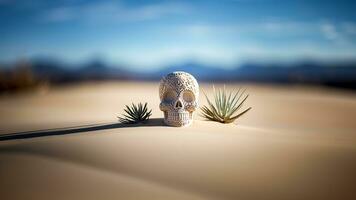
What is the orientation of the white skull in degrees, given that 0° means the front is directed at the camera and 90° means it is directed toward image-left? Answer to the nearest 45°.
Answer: approximately 0°
